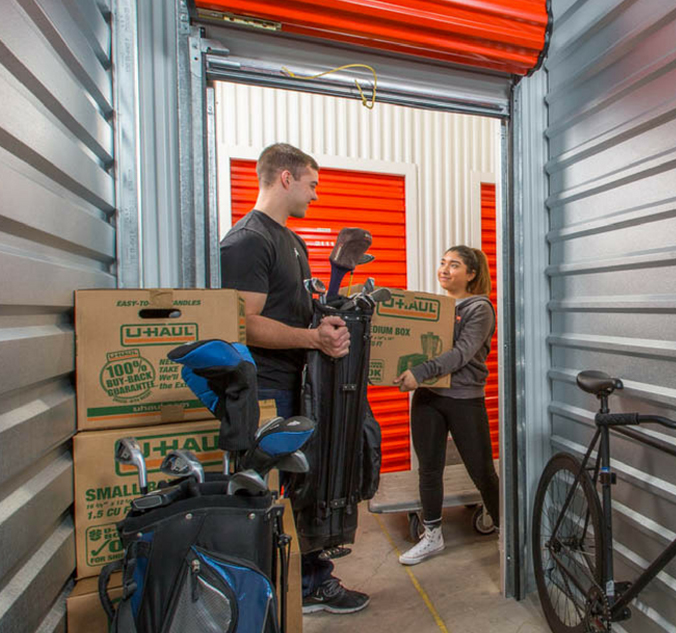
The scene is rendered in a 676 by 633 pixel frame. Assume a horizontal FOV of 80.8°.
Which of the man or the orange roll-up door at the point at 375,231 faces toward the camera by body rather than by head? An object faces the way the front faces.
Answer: the orange roll-up door

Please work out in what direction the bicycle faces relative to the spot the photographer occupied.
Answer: facing the viewer and to the right of the viewer

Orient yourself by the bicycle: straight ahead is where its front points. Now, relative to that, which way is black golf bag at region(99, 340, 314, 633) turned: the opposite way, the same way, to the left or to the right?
the same way

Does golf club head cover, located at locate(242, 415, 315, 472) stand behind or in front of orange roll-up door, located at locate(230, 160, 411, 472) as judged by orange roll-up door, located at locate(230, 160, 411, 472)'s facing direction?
in front

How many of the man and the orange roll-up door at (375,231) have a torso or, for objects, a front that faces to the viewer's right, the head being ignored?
1

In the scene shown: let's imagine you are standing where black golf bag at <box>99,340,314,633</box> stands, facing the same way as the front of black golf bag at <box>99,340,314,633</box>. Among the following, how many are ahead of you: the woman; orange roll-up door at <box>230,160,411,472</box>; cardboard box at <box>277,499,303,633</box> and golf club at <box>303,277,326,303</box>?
0

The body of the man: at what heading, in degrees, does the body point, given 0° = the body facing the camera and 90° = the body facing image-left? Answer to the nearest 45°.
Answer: approximately 270°

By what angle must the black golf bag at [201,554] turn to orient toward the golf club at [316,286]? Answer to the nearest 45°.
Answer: approximately 135° to its left

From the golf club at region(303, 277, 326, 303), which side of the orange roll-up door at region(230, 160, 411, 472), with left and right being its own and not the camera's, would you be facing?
front

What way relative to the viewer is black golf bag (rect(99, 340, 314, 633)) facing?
toward the camera

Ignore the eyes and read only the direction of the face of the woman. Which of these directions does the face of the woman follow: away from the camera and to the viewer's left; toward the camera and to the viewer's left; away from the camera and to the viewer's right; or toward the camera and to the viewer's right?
toward the camera and to the viewer's left

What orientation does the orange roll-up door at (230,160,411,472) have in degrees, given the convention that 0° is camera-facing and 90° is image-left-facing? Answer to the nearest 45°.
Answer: approximately 0°

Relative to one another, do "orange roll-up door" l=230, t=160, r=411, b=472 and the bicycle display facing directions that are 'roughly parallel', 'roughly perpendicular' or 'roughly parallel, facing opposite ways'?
roughly parallel

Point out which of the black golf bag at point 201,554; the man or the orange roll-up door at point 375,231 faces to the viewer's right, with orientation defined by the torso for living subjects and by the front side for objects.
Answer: the man

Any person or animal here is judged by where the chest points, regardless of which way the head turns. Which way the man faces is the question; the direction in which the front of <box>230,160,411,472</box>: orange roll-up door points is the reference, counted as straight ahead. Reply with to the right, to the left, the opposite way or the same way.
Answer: to the left

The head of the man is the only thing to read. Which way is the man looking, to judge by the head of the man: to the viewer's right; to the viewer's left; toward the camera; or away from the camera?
to the viewer's right

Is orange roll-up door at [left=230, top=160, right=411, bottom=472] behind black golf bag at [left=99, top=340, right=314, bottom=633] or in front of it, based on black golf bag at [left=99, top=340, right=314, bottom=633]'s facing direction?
behind
